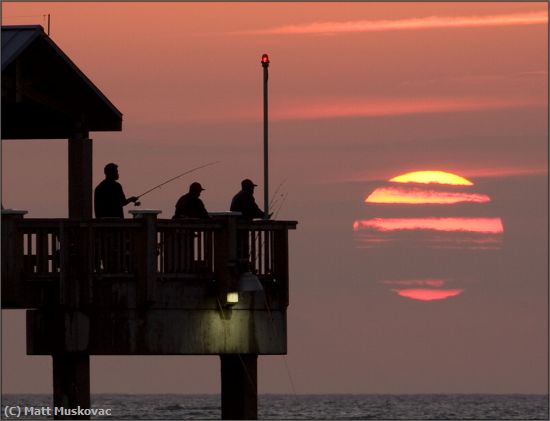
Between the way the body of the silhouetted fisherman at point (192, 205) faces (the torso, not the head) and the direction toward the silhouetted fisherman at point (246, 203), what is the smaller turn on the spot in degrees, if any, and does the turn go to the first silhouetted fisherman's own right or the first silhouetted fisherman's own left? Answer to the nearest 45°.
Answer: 0° — they already face them

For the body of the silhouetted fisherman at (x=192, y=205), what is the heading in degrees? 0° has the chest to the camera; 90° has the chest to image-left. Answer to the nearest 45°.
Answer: approximately 270°

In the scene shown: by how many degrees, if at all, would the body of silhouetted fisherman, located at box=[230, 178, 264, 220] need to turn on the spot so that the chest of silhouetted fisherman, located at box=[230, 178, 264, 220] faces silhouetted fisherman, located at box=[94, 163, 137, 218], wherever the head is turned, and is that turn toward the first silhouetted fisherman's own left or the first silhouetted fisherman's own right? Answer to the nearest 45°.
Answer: approximately 180°

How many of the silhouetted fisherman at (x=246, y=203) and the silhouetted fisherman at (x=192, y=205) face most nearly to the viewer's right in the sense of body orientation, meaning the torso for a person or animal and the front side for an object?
2

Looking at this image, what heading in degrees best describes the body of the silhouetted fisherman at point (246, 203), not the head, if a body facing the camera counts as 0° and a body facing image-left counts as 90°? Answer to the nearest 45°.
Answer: approximately 270°
